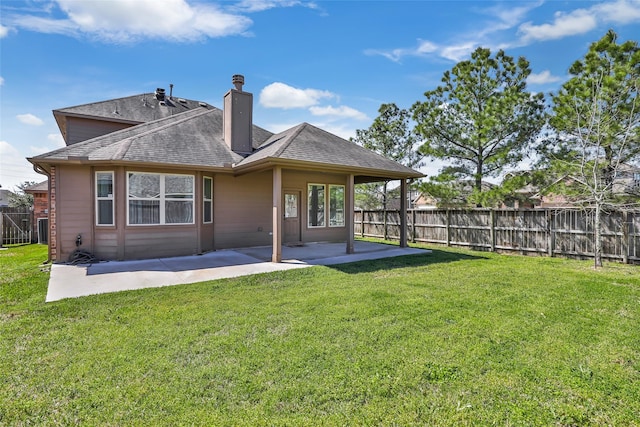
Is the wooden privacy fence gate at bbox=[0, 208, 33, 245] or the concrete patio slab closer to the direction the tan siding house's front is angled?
the wooden privacy fence gate

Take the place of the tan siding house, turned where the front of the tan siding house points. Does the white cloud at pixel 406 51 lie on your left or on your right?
on your right

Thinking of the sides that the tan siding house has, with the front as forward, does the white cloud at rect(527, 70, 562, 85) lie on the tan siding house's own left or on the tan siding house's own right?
on the tan siding house's own right

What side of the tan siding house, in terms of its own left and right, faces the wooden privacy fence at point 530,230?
right

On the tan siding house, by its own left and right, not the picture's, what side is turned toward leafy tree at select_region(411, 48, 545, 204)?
right

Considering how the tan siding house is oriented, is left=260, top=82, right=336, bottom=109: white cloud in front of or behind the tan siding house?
in front

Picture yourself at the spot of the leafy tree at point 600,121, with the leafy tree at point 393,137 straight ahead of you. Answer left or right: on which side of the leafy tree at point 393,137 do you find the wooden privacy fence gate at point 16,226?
left

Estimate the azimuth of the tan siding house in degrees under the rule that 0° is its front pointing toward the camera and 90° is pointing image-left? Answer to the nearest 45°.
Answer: approximately 180°

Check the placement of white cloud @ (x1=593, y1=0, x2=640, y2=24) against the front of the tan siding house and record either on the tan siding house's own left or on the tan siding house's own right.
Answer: on the tan siding house's own right
